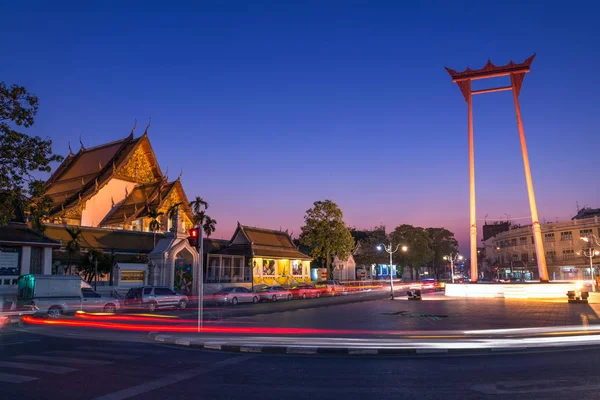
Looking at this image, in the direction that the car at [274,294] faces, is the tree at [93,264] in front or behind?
behind

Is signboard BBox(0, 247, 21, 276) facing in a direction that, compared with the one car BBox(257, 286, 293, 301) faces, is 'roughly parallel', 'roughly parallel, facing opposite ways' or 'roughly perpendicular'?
roughly perpendicular

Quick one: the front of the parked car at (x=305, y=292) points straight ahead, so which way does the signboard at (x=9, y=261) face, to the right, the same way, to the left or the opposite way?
to the right

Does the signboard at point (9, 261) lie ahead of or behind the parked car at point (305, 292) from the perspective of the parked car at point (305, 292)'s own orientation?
behind

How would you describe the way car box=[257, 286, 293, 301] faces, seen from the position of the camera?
facing away from the viewer and to the right of the viewer

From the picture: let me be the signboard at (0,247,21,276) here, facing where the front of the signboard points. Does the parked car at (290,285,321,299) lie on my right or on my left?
on my left
